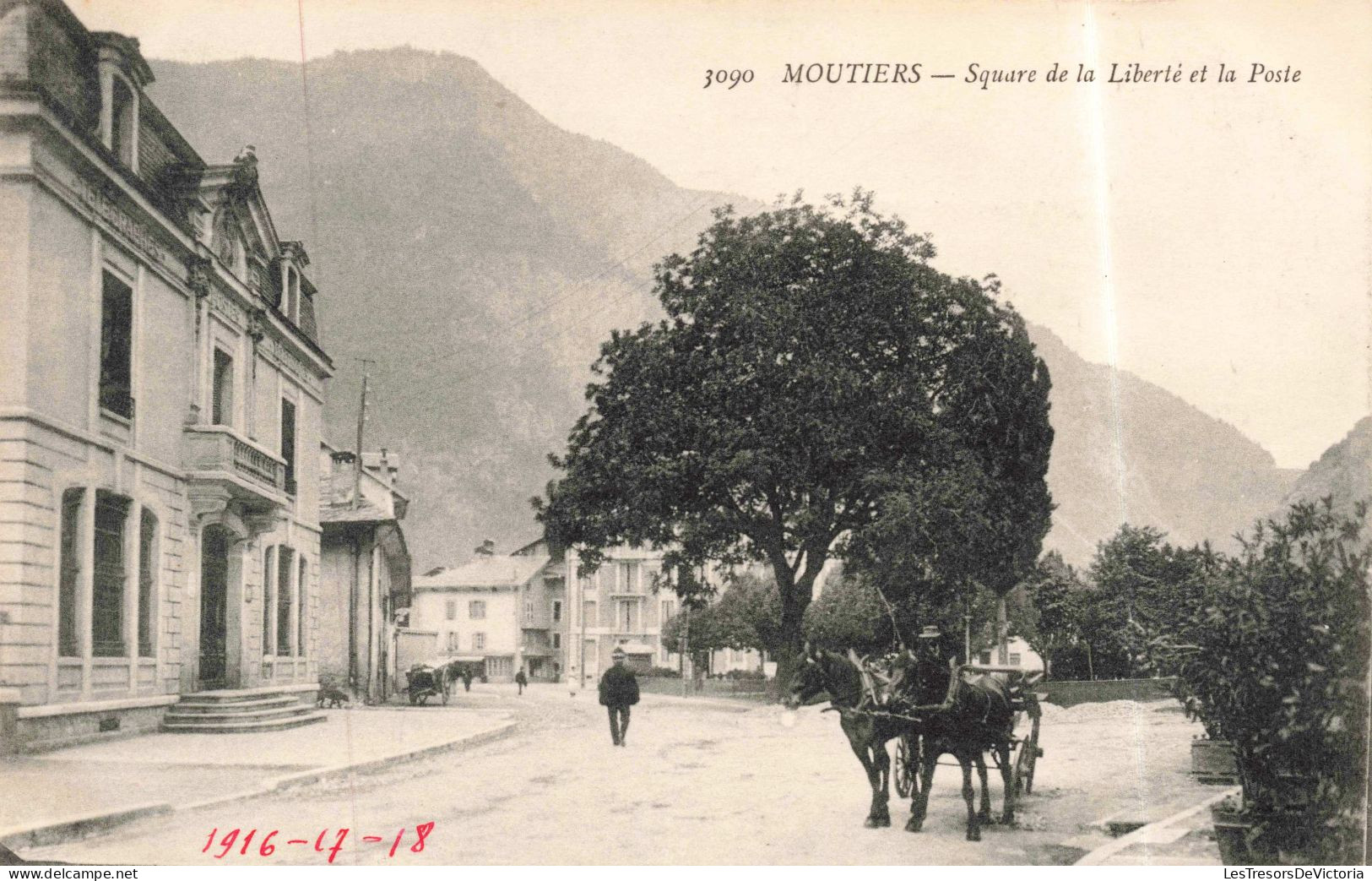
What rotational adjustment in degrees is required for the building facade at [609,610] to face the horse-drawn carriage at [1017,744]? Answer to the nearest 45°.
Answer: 0° — it already faces it

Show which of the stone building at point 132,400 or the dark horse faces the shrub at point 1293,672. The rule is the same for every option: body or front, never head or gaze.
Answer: the stone building

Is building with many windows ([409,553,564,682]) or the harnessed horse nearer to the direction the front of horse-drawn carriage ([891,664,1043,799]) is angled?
the harnessed horse

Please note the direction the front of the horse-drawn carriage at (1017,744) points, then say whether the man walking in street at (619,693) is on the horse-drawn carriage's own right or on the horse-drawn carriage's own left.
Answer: on the horse-drawn carriage's own right

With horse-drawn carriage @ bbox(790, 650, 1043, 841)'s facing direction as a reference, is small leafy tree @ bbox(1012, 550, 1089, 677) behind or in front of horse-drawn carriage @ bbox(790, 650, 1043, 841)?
behind

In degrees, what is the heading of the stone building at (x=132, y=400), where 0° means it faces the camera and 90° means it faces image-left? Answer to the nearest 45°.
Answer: approximately 315°

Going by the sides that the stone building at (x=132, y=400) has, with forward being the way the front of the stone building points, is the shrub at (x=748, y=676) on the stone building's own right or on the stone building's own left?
on the stone building's own left

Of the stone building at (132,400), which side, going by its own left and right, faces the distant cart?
left

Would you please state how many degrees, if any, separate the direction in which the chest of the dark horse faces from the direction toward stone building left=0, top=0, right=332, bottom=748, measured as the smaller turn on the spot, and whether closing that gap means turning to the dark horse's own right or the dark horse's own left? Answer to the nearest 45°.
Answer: approximately 45° to the dark horse's own right

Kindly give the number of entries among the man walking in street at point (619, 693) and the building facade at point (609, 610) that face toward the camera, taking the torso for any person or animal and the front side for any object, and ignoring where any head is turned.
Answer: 2

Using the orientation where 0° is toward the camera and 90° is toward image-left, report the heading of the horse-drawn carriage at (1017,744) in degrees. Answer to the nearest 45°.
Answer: approximately 45°

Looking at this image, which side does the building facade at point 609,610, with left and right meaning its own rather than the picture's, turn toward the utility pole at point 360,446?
front
